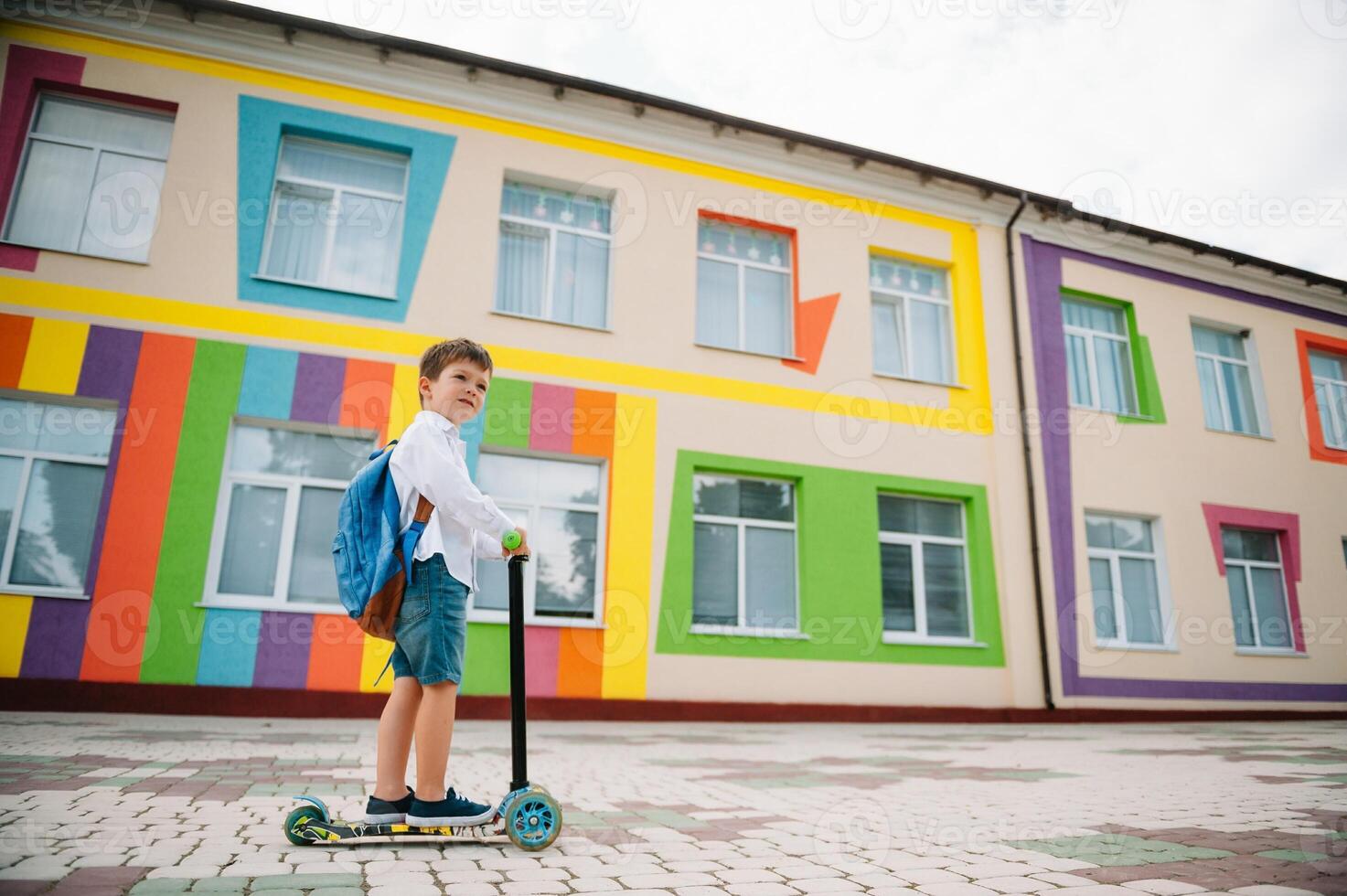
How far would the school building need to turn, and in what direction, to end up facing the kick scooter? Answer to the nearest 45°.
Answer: approximately 45° to its right

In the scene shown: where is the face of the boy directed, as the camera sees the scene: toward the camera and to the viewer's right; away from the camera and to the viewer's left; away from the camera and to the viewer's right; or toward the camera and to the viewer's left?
toward the camera and to the viewer's right

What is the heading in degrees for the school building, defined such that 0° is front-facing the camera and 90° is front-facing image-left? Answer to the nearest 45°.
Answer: approximately 315°

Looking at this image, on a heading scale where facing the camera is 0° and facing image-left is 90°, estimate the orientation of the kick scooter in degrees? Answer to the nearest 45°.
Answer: approximately 270°

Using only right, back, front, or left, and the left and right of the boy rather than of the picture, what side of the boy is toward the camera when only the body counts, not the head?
right

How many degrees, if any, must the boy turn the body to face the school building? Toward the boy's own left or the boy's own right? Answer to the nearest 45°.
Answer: approximately 90° to the boy's own left

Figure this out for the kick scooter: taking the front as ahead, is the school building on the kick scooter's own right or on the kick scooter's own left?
on the kick scooter's own left
